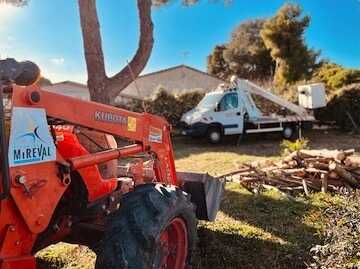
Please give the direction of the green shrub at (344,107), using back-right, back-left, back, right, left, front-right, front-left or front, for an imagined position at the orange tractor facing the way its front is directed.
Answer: front

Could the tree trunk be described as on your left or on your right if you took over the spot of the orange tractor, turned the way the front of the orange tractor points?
on your left

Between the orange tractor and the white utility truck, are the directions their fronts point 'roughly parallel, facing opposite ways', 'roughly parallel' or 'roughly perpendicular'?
roughly parallel, facing opposite ways

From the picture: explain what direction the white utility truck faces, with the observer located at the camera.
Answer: facing the viewer and to the left of the viewer

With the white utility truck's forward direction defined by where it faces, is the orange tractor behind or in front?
in front

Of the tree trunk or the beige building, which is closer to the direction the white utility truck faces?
the tree trunk

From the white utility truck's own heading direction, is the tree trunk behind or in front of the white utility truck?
in front
